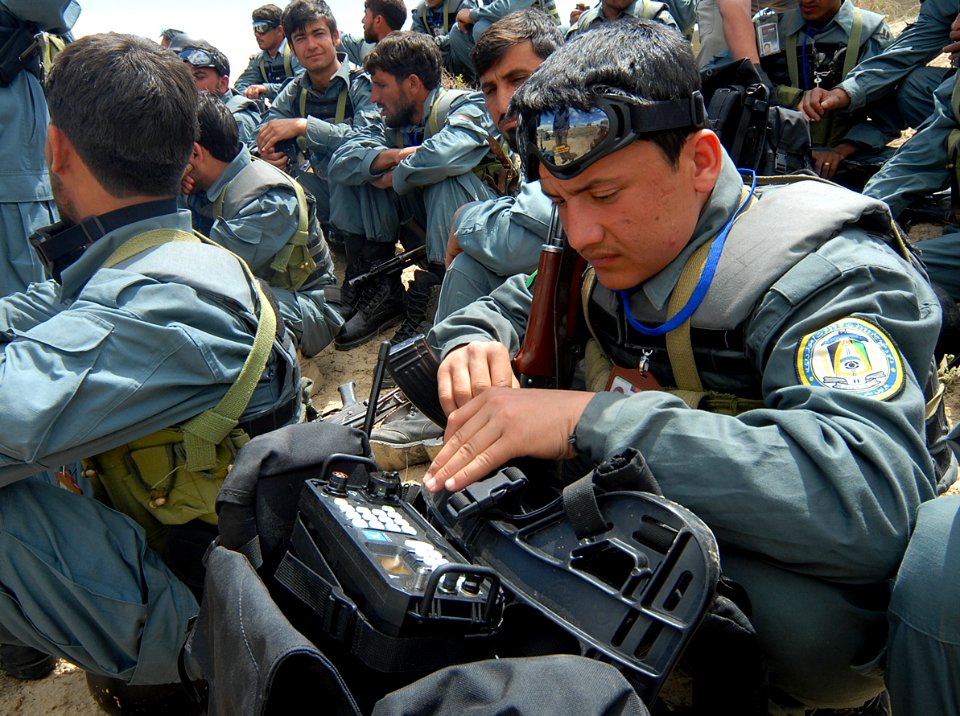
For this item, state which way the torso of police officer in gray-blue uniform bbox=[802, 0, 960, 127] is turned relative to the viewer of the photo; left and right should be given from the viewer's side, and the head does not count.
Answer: facing to the left of the viewer

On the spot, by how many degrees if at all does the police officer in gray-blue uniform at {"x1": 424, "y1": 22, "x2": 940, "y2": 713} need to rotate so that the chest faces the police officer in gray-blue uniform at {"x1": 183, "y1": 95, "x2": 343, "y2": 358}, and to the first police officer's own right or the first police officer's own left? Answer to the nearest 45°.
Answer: approximately 90° to the first police officer's own right

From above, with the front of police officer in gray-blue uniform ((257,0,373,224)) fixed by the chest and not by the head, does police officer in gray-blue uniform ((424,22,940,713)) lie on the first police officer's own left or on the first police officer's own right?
on the first police officer's own left

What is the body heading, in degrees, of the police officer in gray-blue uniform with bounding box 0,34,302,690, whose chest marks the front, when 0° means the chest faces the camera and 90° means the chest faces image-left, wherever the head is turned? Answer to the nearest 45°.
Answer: approximately 135°

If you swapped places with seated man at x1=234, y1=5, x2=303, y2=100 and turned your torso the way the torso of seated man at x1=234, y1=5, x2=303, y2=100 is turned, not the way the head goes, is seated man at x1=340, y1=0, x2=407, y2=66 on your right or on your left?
on your left

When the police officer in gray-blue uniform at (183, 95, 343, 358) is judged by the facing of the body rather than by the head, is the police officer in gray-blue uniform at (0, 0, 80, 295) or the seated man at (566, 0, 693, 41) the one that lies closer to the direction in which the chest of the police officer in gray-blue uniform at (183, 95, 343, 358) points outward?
the police officer in gray-blue uniform

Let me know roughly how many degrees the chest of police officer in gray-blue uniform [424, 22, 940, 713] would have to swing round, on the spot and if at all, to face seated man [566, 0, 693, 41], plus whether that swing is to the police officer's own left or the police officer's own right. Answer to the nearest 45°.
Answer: approximately 135° to the police officer's own right
